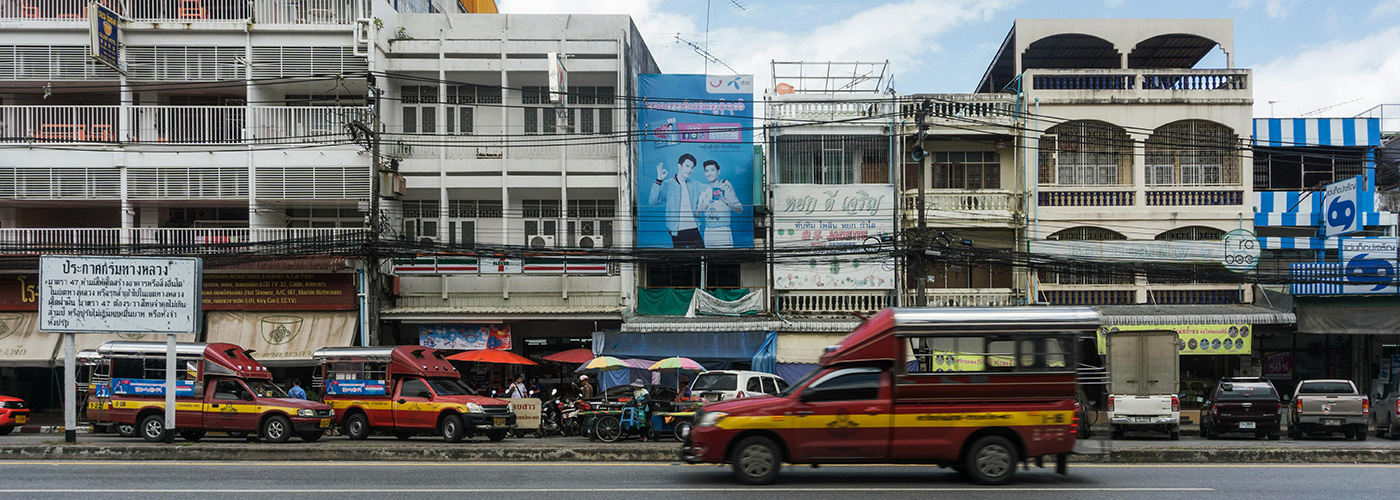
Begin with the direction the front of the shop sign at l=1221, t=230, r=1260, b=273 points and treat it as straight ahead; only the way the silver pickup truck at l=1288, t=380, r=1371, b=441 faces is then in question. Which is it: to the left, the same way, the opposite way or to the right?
the opposite way

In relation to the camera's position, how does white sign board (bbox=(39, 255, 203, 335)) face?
facing the viewer

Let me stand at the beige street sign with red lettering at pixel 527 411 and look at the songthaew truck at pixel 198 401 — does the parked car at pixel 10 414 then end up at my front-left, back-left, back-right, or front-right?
front-right

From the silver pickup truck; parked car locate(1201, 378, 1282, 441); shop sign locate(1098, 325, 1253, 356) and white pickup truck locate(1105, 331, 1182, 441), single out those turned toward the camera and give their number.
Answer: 1

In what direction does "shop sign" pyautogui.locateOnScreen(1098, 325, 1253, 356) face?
toward the camera

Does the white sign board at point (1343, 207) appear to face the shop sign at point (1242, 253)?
no

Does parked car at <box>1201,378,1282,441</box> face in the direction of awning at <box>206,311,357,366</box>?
no

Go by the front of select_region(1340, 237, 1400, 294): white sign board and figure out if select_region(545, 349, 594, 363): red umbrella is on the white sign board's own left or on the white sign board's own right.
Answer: on the white sign board's own right

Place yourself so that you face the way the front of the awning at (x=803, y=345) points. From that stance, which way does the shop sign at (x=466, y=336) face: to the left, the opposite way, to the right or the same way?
the same way

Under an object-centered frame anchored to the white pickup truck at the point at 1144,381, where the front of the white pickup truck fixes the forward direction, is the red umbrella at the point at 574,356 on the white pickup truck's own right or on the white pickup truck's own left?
on the white pickup truck's own left

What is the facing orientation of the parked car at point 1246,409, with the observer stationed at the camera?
facing away from the viewer

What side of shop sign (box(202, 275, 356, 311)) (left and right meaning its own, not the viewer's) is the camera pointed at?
front

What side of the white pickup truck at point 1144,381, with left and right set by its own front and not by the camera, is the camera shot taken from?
back

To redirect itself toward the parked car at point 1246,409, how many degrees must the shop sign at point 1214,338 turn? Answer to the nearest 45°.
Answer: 0° — it already faces it
